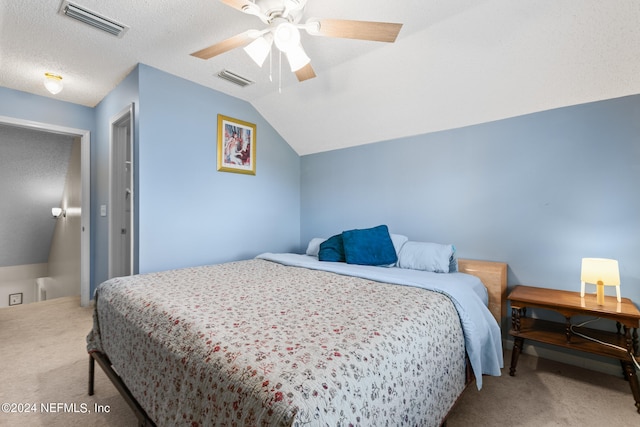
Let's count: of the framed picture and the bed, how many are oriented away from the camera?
0

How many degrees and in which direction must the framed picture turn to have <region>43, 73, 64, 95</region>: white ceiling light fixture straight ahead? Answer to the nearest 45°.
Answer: approximately 135° to its right

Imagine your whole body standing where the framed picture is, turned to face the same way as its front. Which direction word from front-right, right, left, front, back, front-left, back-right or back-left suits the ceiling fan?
front-right

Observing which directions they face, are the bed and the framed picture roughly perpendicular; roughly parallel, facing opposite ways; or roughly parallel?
roughly perpendicular

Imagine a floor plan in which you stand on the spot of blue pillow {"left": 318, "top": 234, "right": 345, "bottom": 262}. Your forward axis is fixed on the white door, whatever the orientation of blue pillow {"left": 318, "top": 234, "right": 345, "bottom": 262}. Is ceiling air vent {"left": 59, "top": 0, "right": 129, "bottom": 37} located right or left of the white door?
left

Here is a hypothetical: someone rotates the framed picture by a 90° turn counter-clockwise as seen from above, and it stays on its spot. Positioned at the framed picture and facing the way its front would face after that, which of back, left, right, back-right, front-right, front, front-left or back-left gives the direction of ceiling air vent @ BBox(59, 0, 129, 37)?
back

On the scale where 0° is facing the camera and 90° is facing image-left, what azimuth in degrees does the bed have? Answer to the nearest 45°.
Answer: approximately 45°

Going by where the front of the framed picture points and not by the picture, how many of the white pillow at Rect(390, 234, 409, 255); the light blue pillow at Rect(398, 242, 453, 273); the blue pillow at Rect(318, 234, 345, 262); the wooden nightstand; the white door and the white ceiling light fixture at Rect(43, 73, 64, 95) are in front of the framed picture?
4

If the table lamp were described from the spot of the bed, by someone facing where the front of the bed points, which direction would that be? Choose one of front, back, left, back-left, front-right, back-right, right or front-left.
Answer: back-left

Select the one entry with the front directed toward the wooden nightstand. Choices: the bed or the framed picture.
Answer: the framed picture

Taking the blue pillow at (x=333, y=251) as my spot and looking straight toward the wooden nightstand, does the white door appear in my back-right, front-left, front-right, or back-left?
back-right

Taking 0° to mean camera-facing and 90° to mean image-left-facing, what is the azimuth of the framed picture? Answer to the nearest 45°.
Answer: approximately 315°

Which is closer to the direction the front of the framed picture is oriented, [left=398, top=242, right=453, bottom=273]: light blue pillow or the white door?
the light blue pillow
